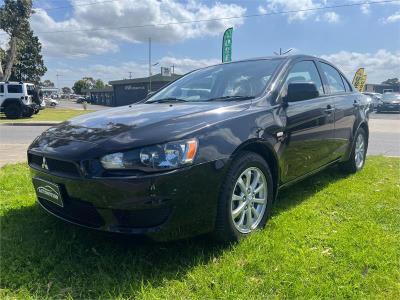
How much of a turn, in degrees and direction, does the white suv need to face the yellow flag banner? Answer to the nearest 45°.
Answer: approximately 135° to its right

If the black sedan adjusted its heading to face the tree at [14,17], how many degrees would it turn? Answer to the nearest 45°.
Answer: approximately 90° to its right

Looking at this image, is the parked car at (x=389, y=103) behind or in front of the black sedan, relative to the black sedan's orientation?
behind

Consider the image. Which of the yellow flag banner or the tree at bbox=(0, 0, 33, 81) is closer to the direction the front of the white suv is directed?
the tree

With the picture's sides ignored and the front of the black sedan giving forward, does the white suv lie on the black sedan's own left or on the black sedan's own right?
on the black sedan's own right

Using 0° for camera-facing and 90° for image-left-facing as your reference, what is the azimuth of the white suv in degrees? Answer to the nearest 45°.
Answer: approximately 135°

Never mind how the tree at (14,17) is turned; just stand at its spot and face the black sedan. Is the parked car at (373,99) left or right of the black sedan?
left

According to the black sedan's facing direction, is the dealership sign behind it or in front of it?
behind
